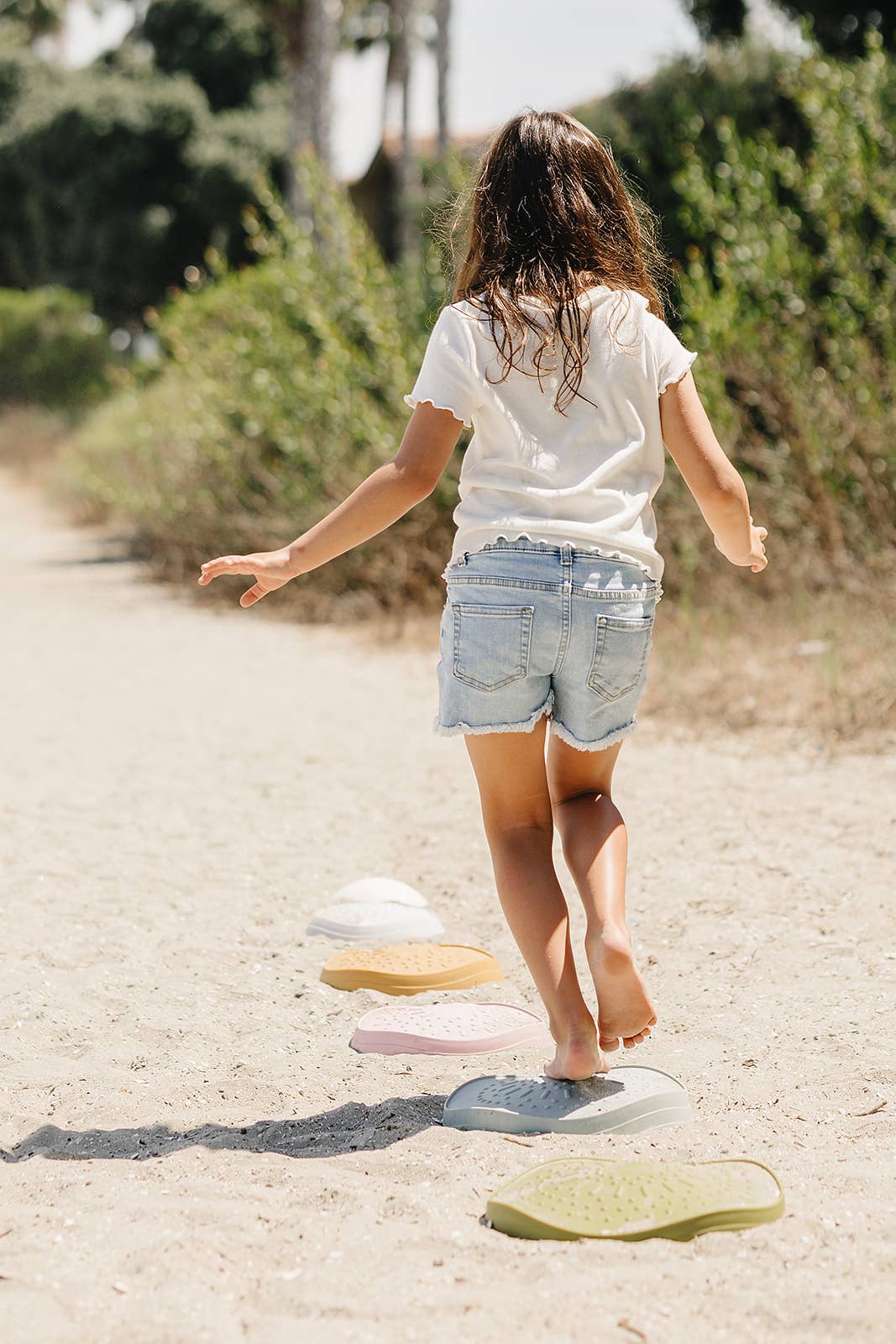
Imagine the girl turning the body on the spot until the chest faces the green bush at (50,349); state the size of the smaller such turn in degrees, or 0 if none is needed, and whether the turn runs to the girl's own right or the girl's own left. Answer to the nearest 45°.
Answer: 0° — they already face it

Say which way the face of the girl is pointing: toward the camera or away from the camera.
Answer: away from the camera

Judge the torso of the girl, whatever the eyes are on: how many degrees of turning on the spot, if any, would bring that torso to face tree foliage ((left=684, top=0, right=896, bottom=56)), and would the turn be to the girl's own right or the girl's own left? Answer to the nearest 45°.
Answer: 0° — they already face it

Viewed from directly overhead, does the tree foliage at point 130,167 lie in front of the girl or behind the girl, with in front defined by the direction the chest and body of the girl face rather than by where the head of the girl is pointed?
in front

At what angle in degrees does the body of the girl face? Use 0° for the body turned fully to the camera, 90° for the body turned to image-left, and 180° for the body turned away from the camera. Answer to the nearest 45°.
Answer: approximately 180°

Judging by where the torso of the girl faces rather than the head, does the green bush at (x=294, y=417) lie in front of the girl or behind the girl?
in front

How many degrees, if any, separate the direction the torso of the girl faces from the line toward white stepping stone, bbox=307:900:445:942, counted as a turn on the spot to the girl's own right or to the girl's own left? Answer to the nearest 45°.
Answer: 0° — they already face it
